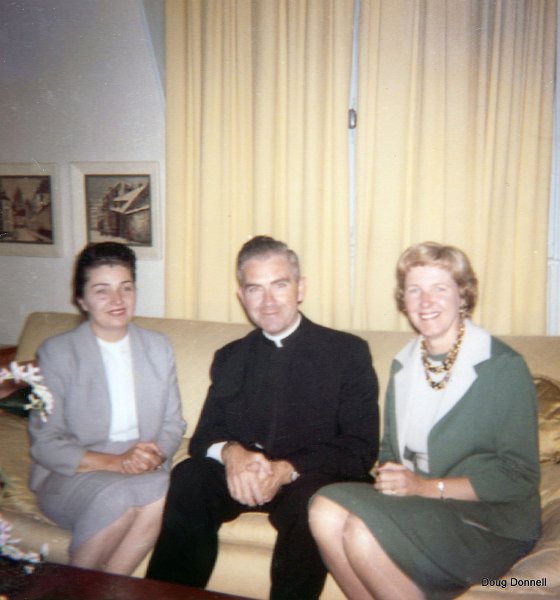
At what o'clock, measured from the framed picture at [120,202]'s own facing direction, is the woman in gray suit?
The woman in gray suit is roughly at 12 o'clock from the framed picture.

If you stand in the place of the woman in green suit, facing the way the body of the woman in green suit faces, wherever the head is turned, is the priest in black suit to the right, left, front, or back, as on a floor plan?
right

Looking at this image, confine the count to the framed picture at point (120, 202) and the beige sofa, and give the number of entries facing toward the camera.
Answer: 2

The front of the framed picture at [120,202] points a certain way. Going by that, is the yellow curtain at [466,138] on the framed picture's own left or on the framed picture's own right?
on the framed picture's own left

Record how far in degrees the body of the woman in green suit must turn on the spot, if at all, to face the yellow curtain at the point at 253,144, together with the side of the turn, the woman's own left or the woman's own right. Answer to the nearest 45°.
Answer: approximately 90° to the woman's own right

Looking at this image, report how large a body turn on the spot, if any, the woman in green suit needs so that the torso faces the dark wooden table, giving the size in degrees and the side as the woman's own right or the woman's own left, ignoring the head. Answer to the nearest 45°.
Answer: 0° — they already face it

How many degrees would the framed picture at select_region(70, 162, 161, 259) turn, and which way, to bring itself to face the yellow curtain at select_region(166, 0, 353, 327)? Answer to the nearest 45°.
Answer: approximately 45° to its left

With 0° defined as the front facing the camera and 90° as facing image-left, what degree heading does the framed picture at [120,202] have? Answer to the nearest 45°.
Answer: approximately 0°
